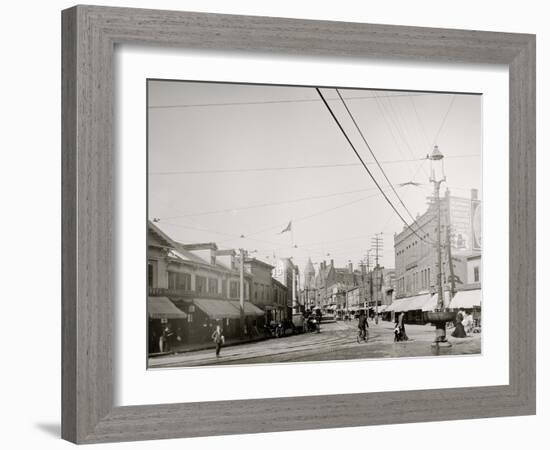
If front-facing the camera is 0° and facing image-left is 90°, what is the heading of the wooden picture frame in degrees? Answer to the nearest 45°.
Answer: approximately 315°

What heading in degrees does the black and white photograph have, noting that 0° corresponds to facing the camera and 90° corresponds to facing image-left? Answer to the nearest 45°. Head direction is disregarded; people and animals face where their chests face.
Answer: approximately 315°
